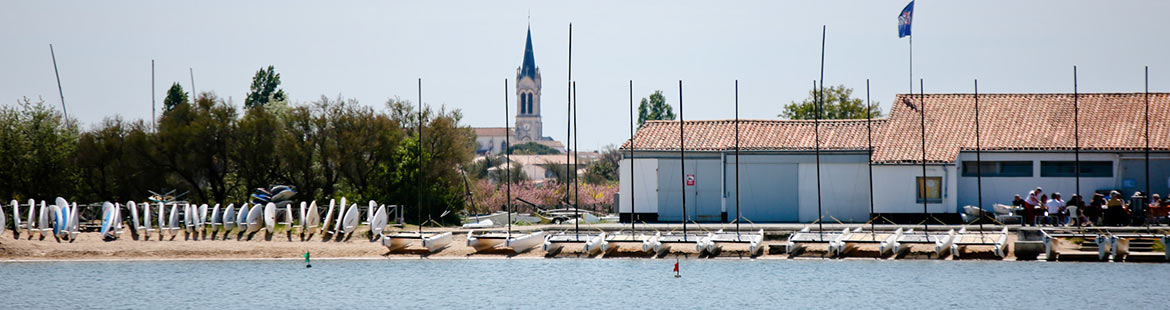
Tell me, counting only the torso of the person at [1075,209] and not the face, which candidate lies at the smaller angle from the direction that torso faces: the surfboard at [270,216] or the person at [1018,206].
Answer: the person

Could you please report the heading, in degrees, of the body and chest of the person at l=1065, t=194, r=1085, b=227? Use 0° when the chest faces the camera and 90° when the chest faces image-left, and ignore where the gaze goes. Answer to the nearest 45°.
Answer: approximately 180°

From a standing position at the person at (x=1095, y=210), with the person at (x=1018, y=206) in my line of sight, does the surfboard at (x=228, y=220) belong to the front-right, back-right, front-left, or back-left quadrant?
front-left

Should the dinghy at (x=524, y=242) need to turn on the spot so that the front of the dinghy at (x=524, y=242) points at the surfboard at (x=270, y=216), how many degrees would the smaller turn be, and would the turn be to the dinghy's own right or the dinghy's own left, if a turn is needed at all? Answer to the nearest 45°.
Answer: approximately 45° to the dinghy's own right

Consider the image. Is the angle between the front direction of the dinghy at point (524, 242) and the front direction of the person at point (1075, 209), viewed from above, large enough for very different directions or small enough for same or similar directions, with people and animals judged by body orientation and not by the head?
very different directions

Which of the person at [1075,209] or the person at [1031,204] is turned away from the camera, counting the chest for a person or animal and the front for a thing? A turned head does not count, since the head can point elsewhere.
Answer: the person at [1075,209]

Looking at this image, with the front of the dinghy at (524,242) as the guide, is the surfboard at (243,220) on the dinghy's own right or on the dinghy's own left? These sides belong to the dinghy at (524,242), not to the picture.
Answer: on the dinghy's own right

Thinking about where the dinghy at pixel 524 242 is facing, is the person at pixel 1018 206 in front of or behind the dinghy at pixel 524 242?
behind
